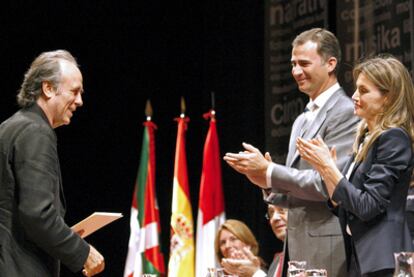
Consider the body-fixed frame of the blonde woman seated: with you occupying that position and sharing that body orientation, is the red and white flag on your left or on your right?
on your right

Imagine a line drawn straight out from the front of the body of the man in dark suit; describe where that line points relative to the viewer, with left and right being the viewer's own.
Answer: facing to the right of the viewer

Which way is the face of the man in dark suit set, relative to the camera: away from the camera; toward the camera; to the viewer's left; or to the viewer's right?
to the viewer's right
